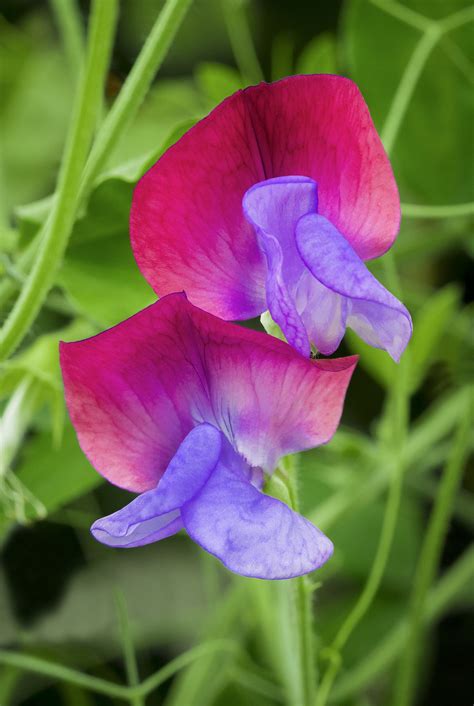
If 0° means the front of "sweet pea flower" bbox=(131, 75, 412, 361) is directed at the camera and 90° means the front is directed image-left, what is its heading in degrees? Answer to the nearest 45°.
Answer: approximately 0°

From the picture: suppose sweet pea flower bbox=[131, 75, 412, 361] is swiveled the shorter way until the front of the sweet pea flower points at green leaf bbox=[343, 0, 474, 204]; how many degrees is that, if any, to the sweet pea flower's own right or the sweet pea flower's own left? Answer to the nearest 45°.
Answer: approximately 180°

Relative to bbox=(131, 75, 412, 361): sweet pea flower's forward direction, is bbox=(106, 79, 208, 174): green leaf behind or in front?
behind
